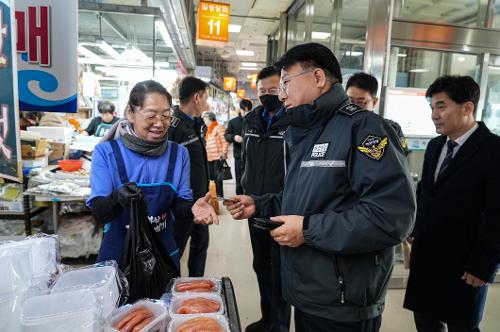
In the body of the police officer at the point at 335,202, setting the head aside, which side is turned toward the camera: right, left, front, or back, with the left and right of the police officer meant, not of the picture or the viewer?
left

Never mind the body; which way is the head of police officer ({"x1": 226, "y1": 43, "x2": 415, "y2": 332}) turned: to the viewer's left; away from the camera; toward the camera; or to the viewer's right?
to the viewer's left

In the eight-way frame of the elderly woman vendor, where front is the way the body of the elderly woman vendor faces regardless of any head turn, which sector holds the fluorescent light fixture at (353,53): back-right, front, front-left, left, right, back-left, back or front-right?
left

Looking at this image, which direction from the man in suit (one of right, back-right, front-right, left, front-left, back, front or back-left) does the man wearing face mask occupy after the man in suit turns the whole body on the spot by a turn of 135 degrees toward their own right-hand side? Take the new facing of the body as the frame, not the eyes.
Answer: left

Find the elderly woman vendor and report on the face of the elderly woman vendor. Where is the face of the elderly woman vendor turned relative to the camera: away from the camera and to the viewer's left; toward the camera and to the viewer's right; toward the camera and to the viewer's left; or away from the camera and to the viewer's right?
toward the camera and to the viewer's right

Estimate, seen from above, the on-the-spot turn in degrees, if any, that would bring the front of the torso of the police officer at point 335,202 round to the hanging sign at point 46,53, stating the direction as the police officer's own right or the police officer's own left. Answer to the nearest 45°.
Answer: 0° — they already face it

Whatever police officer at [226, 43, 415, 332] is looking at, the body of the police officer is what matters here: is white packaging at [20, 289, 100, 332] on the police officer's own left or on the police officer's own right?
on the police officer's own left

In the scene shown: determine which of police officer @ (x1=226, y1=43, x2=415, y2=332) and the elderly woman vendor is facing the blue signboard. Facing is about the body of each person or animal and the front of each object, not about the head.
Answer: the police officer

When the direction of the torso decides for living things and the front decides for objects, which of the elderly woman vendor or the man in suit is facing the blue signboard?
the man in suit
